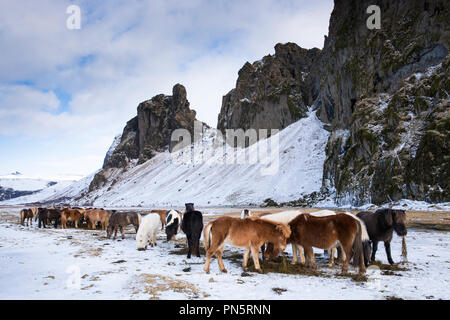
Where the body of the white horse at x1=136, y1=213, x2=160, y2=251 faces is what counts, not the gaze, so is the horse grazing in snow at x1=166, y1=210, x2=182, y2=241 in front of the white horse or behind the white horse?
behind

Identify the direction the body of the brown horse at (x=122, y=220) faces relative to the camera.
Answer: to the viewer's left

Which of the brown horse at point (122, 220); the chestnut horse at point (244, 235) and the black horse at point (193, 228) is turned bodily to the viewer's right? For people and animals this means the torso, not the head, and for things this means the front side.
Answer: the chestnut horse

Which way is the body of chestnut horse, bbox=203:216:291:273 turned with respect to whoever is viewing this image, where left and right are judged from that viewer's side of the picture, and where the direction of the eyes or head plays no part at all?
facing to the right of the viewer

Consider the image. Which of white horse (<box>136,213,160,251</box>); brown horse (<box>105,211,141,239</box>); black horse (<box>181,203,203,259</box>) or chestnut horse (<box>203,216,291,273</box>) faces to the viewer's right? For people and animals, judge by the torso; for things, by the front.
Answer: the chestnut horse

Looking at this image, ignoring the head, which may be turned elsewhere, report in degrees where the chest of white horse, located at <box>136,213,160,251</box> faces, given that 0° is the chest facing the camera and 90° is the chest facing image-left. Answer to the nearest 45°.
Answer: approximately 45°

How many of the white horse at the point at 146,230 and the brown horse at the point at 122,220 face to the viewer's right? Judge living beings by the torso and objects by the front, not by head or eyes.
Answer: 0

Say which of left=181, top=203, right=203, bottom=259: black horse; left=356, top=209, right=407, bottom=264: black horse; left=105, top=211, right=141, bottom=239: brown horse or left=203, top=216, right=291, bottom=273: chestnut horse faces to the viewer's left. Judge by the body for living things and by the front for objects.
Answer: the brown horse
